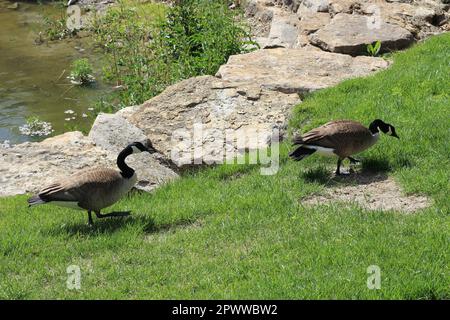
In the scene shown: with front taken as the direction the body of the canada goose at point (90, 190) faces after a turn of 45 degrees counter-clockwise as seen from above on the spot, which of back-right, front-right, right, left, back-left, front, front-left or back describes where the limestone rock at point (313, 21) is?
front

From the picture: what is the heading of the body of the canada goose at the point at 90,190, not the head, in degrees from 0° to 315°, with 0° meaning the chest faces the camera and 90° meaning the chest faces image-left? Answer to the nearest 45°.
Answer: approximately 270°

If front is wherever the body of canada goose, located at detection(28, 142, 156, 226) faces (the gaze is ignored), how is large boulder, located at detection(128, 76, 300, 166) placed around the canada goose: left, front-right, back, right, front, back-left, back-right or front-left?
front-left

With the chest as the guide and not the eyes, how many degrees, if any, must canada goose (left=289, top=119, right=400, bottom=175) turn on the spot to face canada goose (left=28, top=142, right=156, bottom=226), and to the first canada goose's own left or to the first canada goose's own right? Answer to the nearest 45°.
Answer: approximately 135° to the first canada goose's own right

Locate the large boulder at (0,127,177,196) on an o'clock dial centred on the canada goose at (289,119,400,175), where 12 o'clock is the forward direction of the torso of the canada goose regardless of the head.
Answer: The large boulder is roughly at 6 o'clock from the canada goose.

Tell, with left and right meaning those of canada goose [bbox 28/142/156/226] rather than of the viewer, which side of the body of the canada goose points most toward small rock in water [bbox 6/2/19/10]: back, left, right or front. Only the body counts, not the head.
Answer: left

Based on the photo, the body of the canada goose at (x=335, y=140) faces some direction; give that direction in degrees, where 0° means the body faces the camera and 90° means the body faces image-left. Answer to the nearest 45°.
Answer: approximately 270°

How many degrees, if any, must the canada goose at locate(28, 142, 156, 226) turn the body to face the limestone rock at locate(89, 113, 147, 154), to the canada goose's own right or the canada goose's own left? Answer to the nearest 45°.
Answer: approximately 90° to the canada goose's own left

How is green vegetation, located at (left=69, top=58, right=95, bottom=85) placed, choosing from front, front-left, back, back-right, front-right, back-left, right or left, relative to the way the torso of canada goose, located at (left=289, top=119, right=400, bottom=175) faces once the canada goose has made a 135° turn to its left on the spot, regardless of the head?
front

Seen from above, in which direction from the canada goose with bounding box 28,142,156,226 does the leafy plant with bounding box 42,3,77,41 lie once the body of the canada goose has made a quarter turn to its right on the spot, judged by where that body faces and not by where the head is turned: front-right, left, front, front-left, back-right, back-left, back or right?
back

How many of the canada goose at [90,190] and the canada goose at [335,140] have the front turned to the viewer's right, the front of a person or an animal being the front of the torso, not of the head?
2

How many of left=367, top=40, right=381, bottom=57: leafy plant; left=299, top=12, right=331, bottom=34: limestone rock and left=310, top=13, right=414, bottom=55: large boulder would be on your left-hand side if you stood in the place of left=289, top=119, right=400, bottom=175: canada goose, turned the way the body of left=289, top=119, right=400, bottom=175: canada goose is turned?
3

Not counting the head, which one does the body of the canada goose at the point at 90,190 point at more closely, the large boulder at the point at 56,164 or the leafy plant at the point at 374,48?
the leafy plant

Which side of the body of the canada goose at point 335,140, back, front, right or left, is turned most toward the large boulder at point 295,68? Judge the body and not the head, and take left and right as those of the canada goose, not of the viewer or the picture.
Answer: left

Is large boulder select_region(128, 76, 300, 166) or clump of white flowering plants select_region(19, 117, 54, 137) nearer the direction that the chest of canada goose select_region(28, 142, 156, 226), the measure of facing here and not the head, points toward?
the large boulder

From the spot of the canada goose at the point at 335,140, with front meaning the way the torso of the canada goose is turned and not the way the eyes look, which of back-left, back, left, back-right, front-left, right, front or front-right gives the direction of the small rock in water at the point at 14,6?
back-left

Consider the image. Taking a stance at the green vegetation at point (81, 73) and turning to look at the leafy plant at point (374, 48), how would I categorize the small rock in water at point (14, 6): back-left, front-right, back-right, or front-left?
back-left
